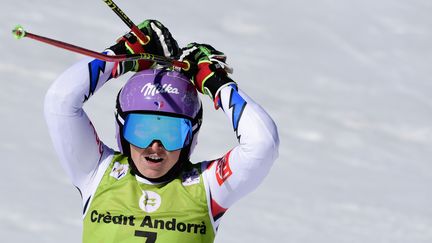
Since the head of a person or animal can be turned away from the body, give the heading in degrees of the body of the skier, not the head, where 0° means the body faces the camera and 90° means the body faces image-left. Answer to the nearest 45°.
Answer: approximately 0°
